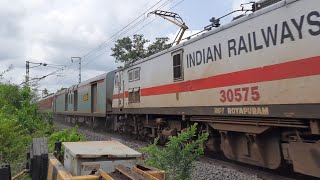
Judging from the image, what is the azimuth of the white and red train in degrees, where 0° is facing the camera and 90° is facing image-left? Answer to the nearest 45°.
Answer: approximately 315°

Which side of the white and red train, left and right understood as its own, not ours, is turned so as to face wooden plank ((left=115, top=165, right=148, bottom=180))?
right
